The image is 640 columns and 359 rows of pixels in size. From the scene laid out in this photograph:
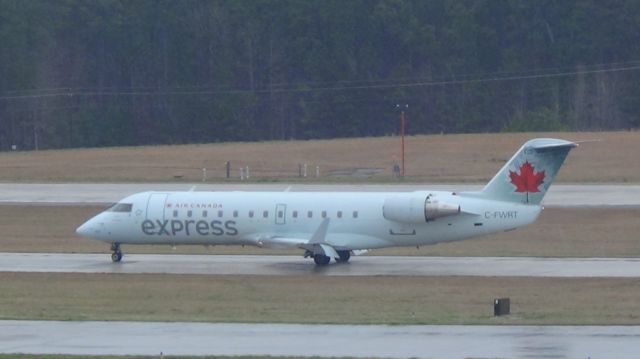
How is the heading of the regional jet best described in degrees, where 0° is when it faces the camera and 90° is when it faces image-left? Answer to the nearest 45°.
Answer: approximately 90°
